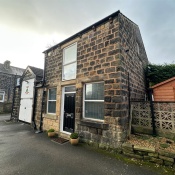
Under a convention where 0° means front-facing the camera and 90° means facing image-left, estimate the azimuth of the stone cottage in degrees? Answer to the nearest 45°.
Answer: approximately 45°

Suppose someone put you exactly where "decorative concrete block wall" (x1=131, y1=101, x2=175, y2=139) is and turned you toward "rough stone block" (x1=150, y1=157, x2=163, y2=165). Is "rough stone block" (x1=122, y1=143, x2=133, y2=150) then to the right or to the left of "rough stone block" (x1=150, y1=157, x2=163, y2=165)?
right

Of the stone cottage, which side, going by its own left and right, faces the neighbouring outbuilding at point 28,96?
right
